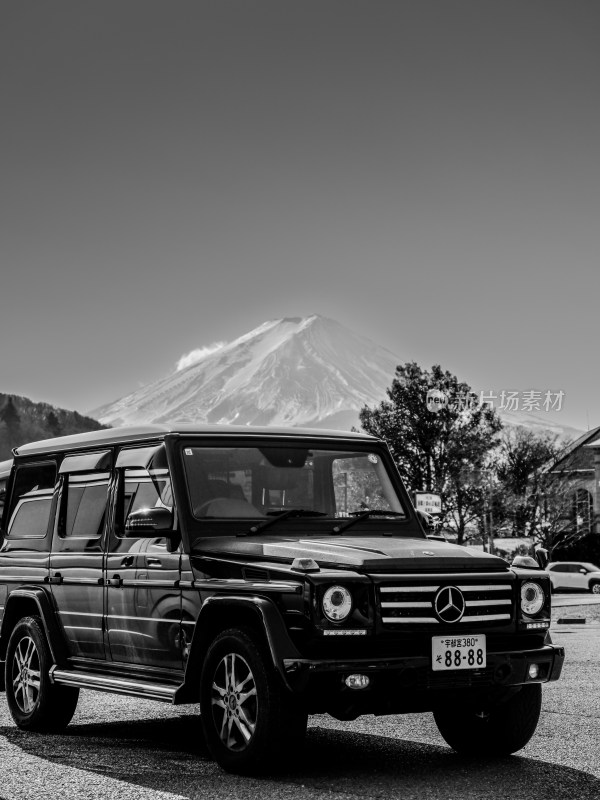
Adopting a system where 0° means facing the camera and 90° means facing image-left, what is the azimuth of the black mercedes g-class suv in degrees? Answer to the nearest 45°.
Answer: approximately 315°
